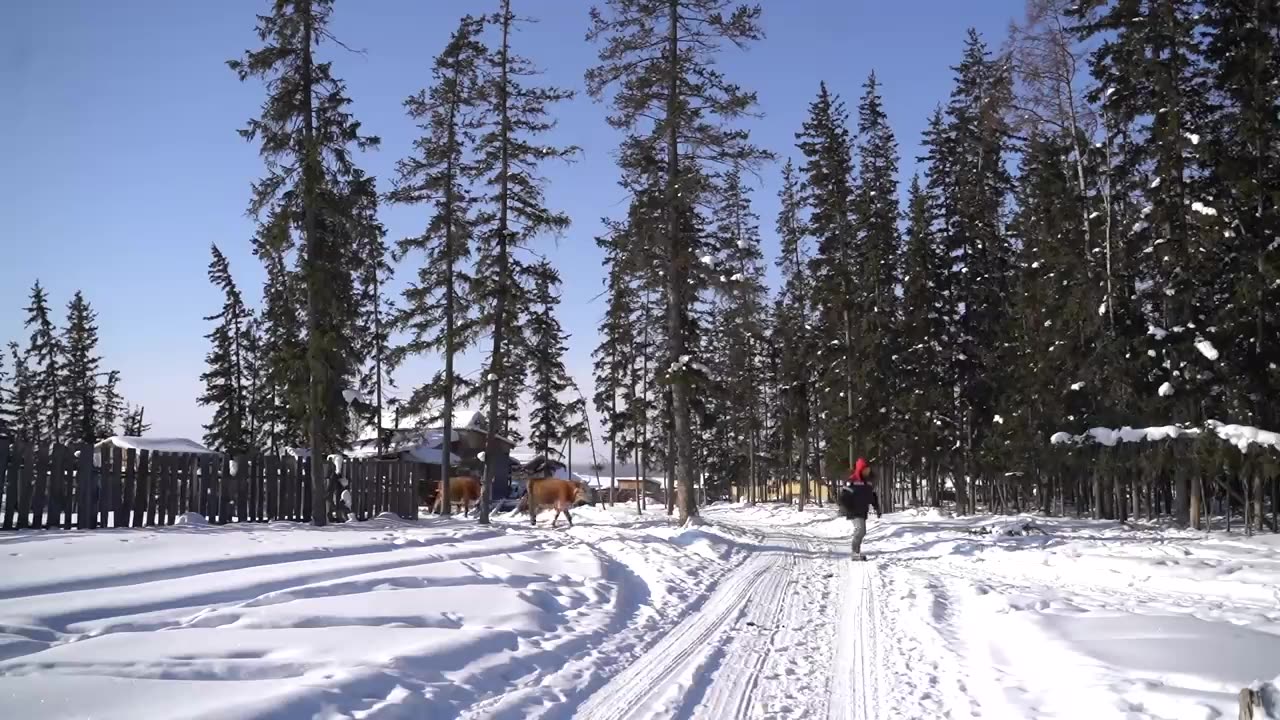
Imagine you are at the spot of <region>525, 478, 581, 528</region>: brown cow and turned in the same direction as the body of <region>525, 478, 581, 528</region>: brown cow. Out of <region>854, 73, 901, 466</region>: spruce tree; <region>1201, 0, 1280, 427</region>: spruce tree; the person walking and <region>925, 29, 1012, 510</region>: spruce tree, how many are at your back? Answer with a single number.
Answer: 0

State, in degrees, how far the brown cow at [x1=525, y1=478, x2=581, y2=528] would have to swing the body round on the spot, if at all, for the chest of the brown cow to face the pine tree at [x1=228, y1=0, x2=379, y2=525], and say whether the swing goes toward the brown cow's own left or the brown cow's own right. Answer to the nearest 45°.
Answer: approximately 135° to the brown cow's own right

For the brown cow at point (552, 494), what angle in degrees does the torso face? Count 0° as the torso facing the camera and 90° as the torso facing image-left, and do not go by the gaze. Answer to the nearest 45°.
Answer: approximately 270°

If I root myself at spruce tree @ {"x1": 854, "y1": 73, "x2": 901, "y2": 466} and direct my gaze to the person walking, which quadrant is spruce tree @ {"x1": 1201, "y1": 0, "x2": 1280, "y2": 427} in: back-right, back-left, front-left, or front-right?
front-left

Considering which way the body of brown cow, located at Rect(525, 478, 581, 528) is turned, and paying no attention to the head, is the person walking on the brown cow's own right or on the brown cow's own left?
on the brown cow's own right

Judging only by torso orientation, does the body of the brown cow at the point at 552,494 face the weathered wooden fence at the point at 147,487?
no

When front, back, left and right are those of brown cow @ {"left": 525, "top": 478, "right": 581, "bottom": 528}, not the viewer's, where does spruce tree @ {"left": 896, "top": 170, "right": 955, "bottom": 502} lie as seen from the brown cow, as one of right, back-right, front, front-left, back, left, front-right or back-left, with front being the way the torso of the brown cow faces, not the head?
front-left

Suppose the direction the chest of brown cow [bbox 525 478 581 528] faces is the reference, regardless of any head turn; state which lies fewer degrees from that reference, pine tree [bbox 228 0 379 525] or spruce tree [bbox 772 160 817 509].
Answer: the spruce tree

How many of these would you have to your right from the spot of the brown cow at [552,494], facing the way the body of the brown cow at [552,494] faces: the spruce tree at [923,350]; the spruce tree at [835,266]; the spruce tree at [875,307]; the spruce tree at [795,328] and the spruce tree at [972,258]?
0

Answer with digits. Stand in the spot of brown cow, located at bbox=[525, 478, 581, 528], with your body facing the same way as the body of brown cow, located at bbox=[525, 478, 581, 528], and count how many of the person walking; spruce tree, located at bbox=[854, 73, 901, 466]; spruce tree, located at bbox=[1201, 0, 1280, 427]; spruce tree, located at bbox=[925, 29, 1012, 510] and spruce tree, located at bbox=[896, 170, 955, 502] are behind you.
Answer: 0
